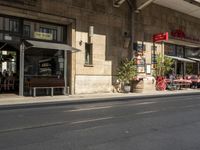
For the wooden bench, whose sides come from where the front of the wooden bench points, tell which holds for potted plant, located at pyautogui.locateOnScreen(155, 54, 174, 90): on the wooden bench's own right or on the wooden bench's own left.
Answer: on the wooden bench's own left

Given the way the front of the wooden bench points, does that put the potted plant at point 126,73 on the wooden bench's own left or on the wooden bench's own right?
on the wooden bench's own left

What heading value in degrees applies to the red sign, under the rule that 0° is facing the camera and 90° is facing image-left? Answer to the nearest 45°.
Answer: approximately 45°

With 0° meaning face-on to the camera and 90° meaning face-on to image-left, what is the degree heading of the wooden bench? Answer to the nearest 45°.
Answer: approximately 0°
